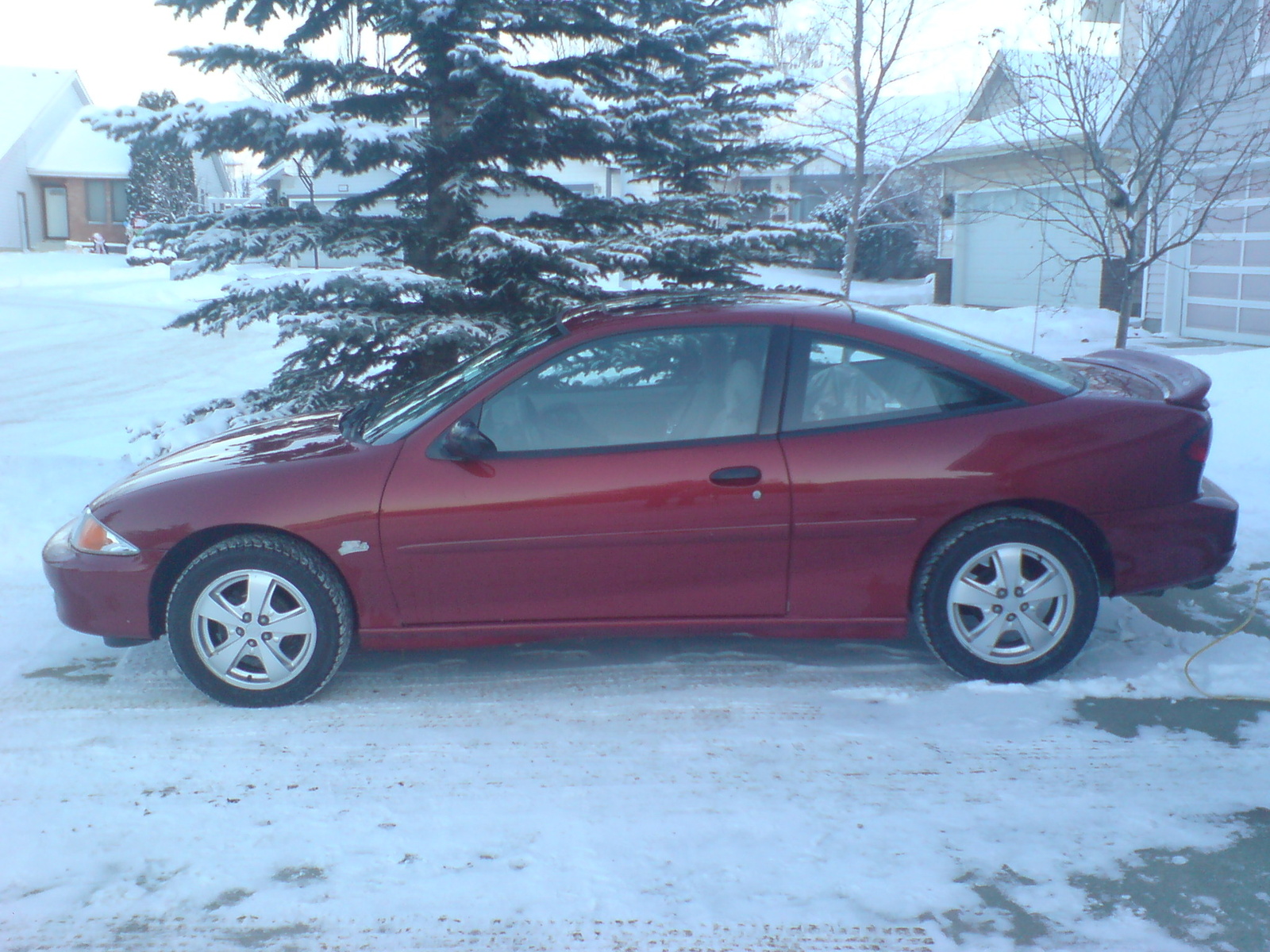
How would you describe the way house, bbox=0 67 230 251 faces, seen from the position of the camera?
facing the viewer

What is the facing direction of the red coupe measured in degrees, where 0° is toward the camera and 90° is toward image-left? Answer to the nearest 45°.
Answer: approximately 90°

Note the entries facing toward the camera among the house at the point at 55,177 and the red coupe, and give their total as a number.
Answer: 1

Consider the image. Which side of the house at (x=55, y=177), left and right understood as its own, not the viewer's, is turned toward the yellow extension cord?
front

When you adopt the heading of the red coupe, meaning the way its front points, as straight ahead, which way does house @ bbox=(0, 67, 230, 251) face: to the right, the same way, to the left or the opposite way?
to the left

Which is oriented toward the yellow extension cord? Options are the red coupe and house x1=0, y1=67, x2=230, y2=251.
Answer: the house

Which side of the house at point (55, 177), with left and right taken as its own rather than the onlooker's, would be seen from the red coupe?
front

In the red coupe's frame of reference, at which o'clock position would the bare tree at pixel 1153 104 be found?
The bare tree is roughly at 4 o'clock from the red coupe.

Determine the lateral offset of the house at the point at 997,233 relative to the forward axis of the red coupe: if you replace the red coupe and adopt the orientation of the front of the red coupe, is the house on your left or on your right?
on your right

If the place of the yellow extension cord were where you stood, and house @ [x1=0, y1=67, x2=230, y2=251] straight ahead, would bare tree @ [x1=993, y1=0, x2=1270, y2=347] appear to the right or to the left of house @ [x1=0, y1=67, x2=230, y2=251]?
right

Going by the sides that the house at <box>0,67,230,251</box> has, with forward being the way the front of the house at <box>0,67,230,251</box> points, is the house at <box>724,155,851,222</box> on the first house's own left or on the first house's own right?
on the first house's own left

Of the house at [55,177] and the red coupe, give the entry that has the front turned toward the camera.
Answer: the house
